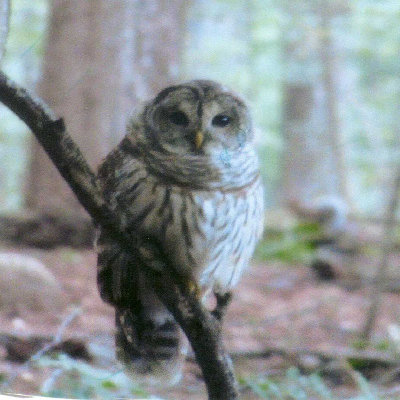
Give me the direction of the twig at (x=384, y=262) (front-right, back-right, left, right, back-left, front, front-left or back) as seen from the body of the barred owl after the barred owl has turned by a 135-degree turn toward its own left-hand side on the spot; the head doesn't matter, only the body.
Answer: front-right

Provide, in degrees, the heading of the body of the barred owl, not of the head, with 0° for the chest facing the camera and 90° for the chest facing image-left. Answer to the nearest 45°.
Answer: approximately 315°
